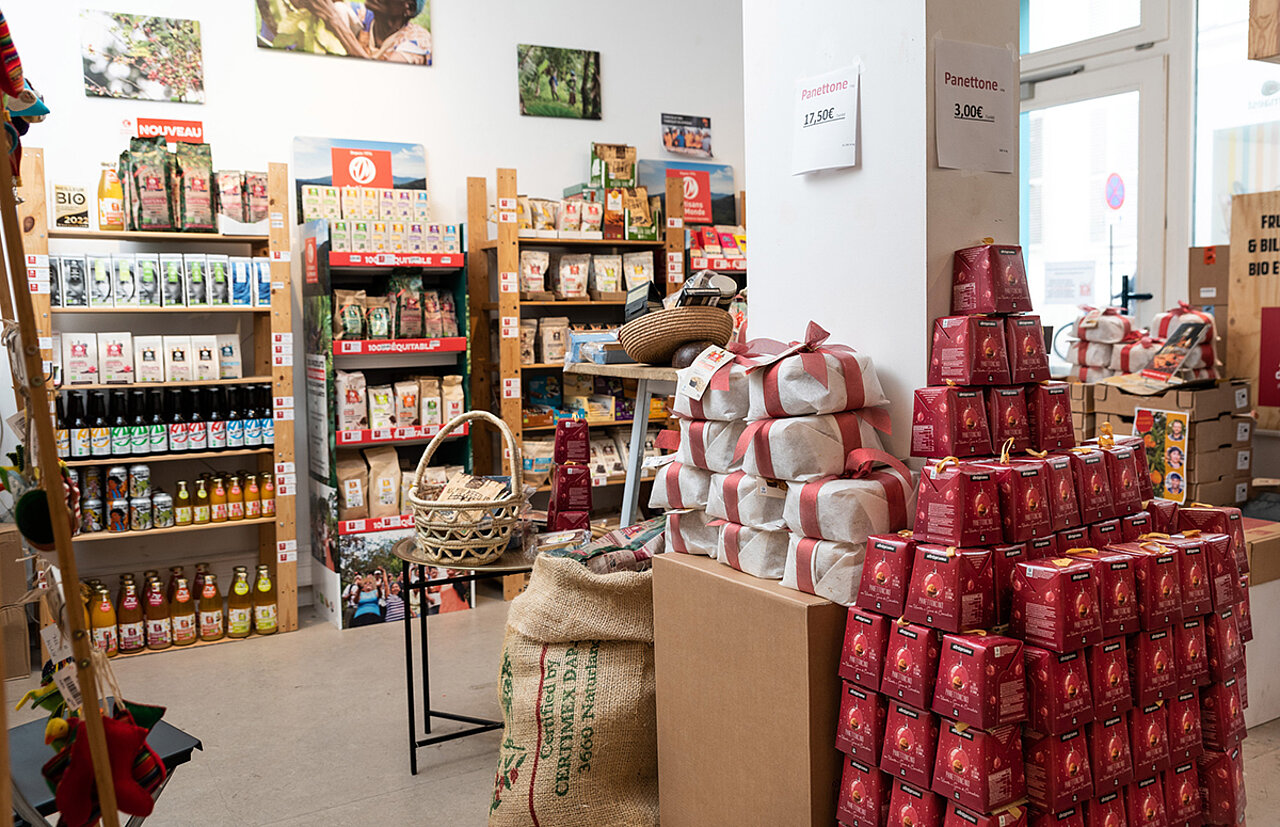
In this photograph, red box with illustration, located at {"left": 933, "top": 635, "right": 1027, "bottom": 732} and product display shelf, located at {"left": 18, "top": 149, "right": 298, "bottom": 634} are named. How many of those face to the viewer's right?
0

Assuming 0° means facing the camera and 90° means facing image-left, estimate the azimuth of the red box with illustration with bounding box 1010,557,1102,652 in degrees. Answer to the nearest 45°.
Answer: approximately 315°
